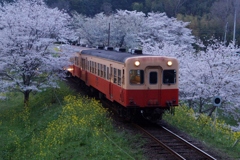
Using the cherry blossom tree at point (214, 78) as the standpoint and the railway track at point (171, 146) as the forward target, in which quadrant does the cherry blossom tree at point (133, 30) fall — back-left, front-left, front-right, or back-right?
back-right

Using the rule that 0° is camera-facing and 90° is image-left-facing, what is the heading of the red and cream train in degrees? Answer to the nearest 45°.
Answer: approximately 315°

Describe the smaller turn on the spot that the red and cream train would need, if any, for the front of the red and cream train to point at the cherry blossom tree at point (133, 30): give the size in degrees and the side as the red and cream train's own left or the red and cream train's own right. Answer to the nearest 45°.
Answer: approximately 135° to the red and cream train's own left

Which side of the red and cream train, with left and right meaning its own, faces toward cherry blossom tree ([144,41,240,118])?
left

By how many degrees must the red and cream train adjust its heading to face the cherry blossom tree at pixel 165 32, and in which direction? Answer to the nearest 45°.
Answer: approximately 135° to its left

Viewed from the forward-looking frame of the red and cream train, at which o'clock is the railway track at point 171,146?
The railway track is roughly at 1 o'clock from the red and cream train.

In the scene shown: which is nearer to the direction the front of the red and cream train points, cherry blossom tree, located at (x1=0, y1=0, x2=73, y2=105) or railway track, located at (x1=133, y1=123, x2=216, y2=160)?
the railway track
